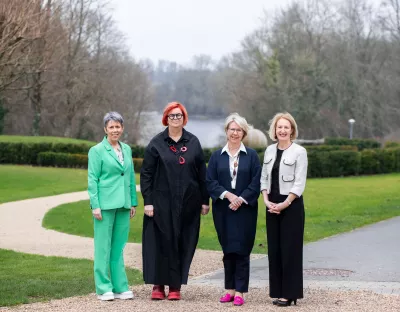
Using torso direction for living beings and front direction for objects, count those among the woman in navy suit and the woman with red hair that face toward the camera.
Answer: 2

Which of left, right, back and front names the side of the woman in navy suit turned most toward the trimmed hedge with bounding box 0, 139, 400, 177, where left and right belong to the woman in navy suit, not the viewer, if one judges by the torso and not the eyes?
back

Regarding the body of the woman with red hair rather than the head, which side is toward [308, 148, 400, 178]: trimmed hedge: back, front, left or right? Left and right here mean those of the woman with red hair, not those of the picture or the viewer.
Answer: back

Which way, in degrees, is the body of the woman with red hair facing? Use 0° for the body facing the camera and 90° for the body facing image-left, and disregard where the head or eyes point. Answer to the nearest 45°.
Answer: approximately 0°

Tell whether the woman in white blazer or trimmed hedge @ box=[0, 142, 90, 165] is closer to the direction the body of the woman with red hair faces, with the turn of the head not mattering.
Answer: the woman in white blazer

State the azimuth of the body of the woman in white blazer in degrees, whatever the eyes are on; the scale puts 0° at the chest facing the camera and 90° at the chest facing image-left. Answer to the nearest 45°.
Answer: approximately 45°

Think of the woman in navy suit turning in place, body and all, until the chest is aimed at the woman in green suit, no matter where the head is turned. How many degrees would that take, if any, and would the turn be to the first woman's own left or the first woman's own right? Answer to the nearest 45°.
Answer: approximately 90° to the first woman's own right

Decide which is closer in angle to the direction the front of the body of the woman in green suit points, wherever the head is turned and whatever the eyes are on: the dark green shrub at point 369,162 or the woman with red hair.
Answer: the woman with red hair

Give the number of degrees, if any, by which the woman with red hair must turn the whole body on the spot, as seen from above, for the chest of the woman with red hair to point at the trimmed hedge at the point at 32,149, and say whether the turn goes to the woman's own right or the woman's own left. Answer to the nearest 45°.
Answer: approximately 180°

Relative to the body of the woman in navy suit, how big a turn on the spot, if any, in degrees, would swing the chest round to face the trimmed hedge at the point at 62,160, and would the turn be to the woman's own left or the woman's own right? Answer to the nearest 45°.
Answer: approximately 180°
